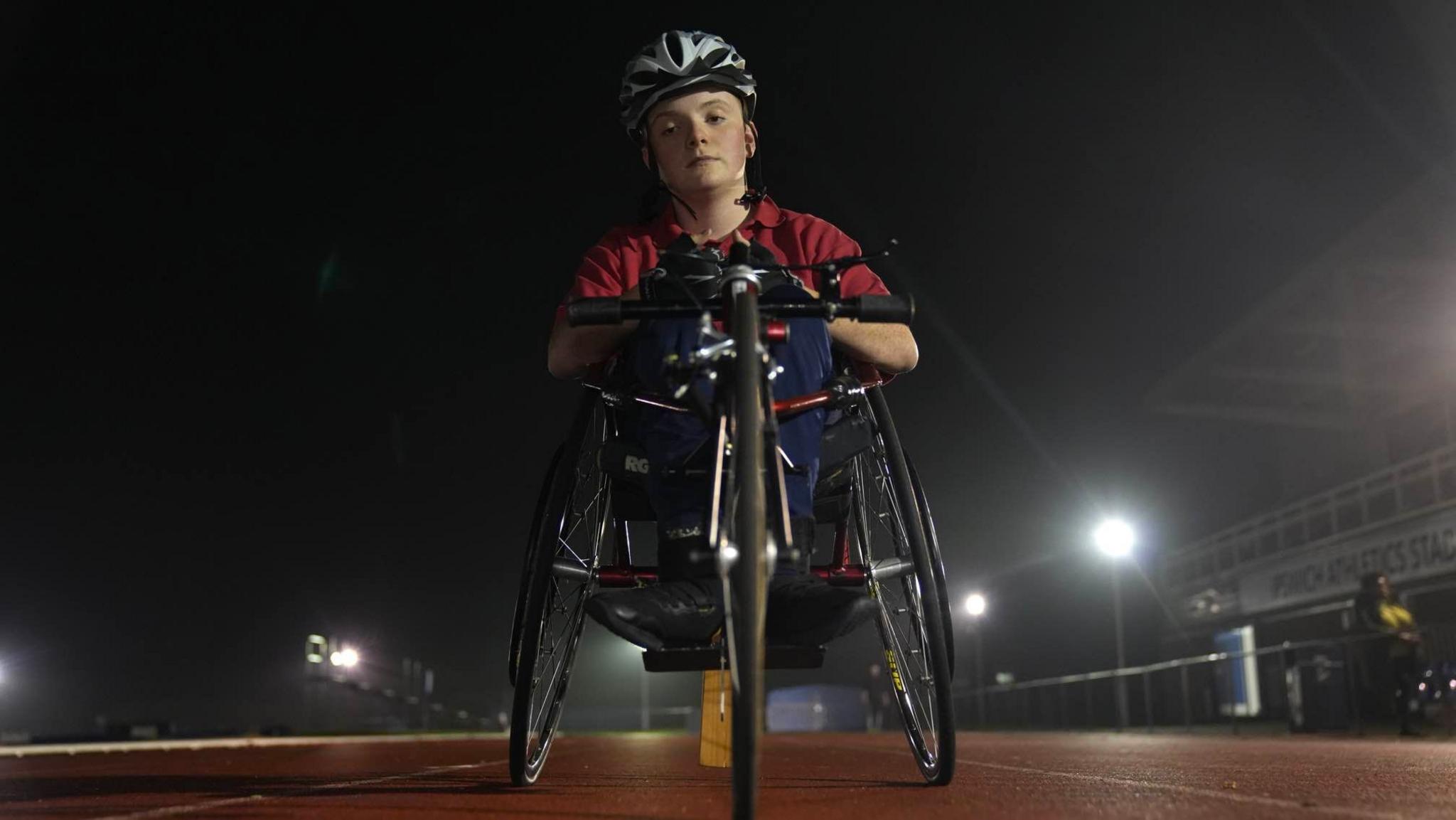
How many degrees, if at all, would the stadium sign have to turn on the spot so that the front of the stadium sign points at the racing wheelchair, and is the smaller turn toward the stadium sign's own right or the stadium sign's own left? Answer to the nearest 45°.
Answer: approximately 45° to the stadium sign's own left

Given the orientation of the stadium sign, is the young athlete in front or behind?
in front

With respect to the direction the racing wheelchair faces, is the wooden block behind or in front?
behind

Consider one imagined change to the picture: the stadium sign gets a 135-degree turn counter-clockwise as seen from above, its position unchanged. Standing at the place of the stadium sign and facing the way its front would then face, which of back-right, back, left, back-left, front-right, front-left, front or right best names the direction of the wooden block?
right

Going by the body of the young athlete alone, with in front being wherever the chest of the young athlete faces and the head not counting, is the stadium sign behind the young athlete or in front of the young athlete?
behind

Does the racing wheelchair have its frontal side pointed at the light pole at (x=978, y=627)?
no

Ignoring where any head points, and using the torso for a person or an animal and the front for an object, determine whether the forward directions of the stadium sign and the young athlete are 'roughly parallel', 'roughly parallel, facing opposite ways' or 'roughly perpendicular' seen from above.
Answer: roughly perpendicular

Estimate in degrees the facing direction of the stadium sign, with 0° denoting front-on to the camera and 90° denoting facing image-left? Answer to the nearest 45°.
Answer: approximately 45°

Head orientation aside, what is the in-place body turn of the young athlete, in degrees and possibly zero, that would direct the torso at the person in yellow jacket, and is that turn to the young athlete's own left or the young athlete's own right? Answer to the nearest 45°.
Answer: approximately 135° to the young athlete's own left

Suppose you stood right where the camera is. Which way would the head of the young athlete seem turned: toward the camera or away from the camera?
toward the camera

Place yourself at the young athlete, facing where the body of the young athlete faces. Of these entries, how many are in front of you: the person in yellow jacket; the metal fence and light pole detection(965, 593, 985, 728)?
0

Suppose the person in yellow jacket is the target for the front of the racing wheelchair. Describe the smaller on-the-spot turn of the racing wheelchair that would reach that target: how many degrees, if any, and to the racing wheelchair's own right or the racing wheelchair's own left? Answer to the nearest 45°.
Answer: approximately 135° to the racing wheelchair's own left

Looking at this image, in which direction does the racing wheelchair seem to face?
toward the camera

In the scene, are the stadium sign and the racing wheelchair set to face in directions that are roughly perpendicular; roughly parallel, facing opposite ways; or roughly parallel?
roughly perpendicular

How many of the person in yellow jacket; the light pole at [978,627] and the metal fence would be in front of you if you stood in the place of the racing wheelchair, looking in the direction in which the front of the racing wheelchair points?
0

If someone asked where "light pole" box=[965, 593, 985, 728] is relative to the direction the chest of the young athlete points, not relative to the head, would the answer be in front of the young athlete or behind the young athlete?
behind

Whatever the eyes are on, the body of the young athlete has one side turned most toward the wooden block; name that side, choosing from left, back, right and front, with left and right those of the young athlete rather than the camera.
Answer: back

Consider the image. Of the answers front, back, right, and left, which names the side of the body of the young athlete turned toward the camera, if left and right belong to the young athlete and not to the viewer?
front
